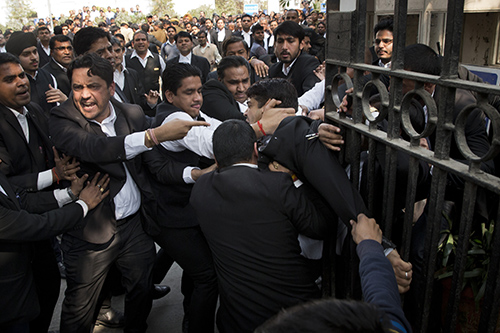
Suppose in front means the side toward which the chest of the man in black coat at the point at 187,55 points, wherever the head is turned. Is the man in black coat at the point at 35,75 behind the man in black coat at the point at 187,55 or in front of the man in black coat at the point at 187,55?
in front

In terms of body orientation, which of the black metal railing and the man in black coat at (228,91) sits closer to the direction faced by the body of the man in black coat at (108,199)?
the black metal railing

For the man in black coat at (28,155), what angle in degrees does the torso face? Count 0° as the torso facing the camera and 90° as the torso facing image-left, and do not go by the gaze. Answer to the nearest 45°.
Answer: approximately 315°

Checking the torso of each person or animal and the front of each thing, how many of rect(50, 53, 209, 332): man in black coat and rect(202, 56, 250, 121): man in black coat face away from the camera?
0

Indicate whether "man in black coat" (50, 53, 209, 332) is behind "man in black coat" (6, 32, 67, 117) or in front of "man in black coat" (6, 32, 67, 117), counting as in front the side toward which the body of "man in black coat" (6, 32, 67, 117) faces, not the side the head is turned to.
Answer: in front

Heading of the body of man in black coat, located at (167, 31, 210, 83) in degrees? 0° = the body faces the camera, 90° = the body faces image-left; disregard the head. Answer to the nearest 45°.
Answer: approximately 0°

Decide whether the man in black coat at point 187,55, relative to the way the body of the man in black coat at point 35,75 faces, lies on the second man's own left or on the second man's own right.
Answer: on the second man's own left
